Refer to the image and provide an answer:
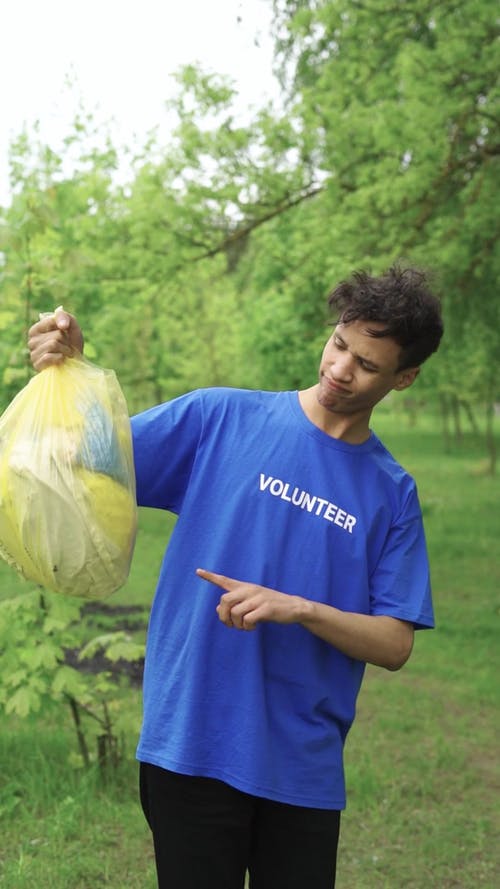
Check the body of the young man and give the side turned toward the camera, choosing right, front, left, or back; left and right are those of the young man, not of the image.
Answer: front

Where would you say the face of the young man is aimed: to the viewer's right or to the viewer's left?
to the viewer's left
